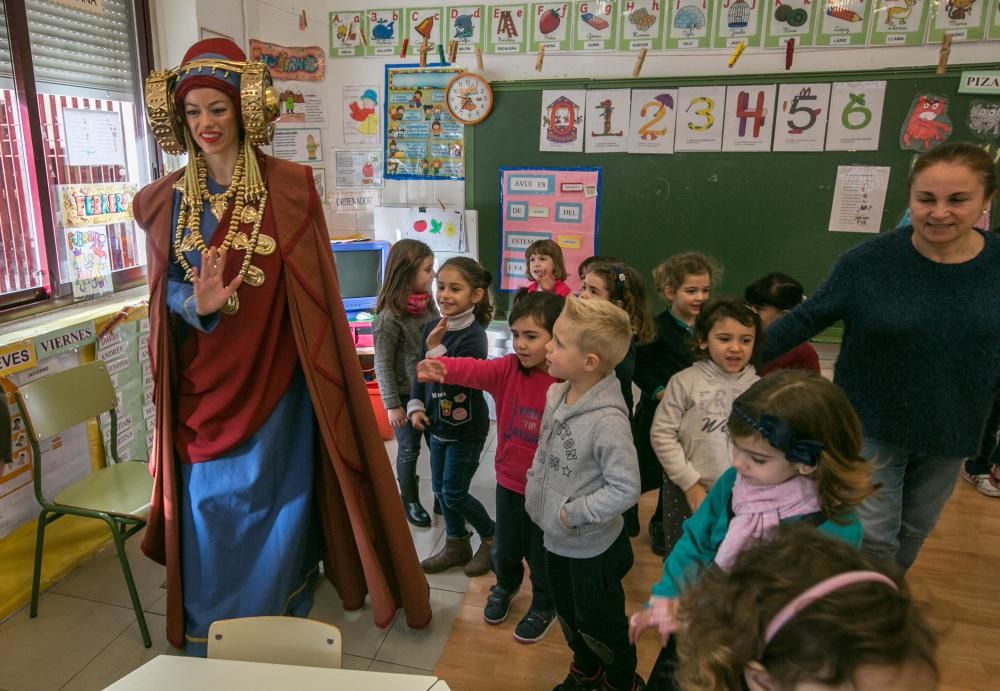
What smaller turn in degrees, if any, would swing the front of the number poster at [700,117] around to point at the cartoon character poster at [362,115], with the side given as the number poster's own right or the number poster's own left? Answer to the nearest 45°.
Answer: approximately 90° to the number poster's own right

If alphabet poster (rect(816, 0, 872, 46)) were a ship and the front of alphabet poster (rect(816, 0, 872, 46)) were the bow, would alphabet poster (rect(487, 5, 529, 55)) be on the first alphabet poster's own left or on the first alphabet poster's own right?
on the first alphabet poster's own right

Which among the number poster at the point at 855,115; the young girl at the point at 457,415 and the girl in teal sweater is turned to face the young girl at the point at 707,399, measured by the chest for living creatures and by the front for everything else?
the number poster

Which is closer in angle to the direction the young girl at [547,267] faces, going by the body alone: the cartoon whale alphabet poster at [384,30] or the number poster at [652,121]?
the cartoon whale alphabet poster

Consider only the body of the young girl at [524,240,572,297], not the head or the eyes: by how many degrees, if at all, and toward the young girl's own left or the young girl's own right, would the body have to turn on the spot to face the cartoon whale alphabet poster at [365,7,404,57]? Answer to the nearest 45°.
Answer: approximately 90° to the young girl's own right

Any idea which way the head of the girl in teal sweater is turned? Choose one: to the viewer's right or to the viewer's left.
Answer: to the viewer's left

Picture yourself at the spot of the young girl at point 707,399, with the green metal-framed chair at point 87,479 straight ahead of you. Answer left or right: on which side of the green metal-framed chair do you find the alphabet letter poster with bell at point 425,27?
right

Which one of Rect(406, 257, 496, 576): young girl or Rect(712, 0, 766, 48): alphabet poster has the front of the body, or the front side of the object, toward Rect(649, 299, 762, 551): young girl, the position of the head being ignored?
the alphabet poster

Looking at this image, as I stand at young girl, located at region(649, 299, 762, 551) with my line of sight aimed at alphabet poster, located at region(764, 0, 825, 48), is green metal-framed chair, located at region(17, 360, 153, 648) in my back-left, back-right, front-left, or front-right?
back-left

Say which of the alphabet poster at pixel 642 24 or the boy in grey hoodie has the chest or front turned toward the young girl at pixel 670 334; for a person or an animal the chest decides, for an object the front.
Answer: the alphabet poster

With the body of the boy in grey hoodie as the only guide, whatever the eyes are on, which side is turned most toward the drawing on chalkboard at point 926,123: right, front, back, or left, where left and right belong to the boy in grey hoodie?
back
